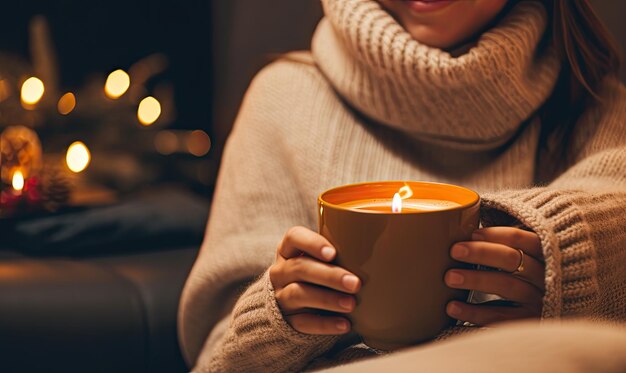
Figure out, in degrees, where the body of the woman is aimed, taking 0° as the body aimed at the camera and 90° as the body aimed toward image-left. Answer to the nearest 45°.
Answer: approximately 0°

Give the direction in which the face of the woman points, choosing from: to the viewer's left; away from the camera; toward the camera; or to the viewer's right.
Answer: toward the camera

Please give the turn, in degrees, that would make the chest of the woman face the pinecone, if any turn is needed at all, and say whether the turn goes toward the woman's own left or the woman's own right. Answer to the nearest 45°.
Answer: approximately 135° to the woman's own right
